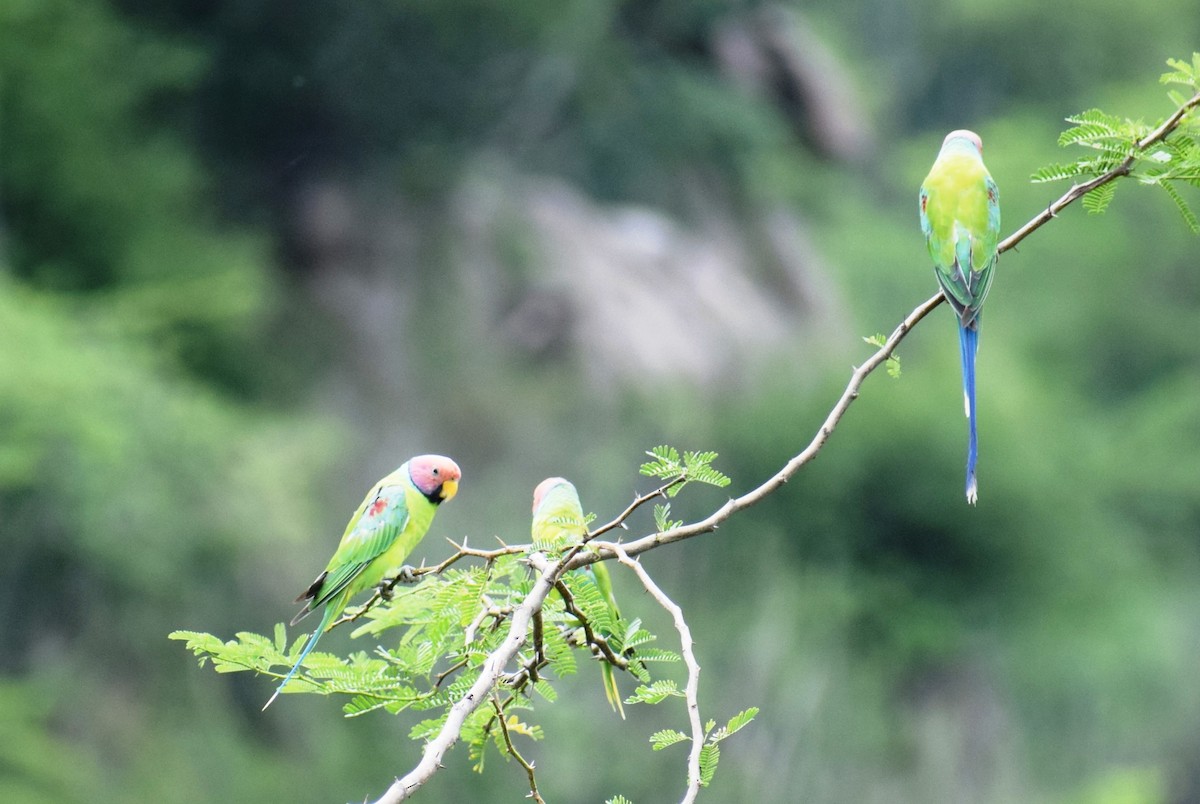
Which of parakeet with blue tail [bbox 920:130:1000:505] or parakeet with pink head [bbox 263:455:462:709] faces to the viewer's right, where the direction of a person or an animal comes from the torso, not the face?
the parakeet with pink head

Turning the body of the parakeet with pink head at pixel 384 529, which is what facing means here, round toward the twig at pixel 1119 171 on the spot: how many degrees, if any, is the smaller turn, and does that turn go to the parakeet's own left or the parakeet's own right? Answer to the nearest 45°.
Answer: approximately 45° to the parakeet's own right

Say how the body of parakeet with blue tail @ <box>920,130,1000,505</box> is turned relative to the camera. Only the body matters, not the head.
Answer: away from the camera

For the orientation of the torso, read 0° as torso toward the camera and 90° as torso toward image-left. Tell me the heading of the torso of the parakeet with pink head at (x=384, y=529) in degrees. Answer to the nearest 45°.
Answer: approximately 270°

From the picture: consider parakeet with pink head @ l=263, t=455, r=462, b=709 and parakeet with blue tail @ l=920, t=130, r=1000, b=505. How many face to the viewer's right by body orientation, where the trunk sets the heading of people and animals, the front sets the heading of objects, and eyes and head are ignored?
1
